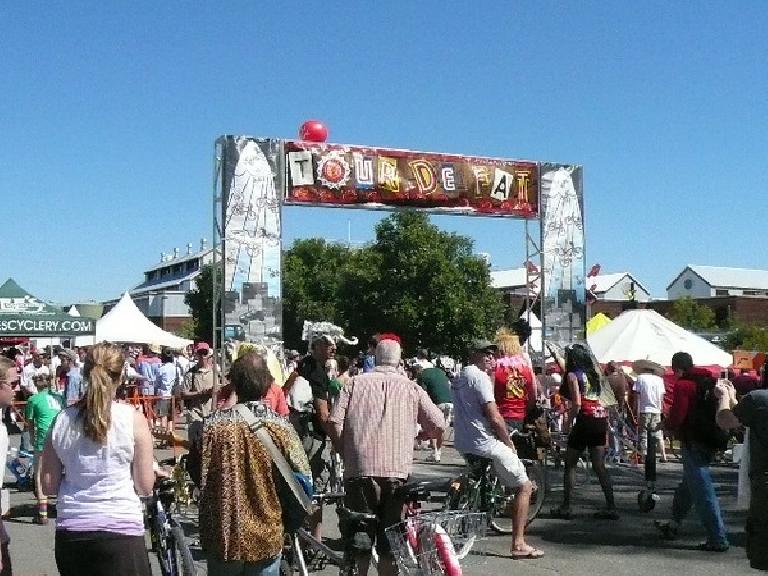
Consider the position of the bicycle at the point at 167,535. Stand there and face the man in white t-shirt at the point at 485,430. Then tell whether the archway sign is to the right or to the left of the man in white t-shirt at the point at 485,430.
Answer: left

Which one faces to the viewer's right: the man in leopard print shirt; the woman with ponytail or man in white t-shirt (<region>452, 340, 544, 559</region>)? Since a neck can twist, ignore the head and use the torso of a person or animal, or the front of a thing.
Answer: the man in white t-shirt

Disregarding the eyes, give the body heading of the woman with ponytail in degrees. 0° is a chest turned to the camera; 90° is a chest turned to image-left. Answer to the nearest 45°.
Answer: approximately 180°

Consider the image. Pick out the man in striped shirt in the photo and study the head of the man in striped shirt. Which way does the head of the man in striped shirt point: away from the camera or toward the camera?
away from the camera

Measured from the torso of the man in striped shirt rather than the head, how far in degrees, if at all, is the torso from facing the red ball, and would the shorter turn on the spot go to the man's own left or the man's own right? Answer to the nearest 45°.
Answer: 0° — they already face it

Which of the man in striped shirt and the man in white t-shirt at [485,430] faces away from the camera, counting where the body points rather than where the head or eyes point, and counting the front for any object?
the man in striped shirt

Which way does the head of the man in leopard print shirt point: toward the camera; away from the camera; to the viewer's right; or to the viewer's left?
away from the camera

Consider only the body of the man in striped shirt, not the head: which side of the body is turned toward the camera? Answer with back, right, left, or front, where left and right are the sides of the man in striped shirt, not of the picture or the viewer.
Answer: back

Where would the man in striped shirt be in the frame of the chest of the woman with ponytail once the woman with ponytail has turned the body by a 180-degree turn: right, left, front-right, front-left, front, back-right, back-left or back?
back-left

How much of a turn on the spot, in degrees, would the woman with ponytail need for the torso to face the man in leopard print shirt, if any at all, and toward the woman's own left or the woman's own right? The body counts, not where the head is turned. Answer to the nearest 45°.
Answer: approximately 90° to the woman's own right

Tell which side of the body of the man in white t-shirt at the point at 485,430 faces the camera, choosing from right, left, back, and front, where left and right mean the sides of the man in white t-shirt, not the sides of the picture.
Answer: right

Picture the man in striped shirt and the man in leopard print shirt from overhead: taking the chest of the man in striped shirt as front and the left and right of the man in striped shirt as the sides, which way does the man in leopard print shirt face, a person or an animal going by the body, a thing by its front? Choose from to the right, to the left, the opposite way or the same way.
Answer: the same way

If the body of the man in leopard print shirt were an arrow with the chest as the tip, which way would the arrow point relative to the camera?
away from the camera

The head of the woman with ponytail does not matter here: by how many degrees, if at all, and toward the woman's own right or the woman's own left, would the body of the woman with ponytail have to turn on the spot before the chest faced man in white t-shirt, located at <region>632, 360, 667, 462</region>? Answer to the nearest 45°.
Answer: approximately 45° to the woman's own right

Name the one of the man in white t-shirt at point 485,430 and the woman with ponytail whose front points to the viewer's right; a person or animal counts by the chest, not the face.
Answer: the man in white t-shirt
